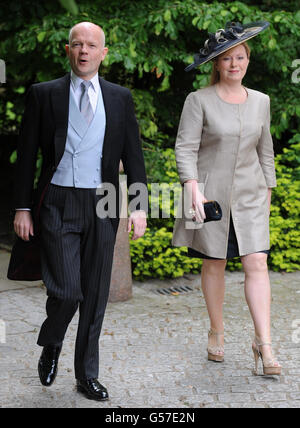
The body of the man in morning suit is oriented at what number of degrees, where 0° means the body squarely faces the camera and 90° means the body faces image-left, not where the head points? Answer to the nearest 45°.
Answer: approximately 0°

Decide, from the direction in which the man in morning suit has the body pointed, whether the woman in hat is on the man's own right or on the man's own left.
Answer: on the man's own left
